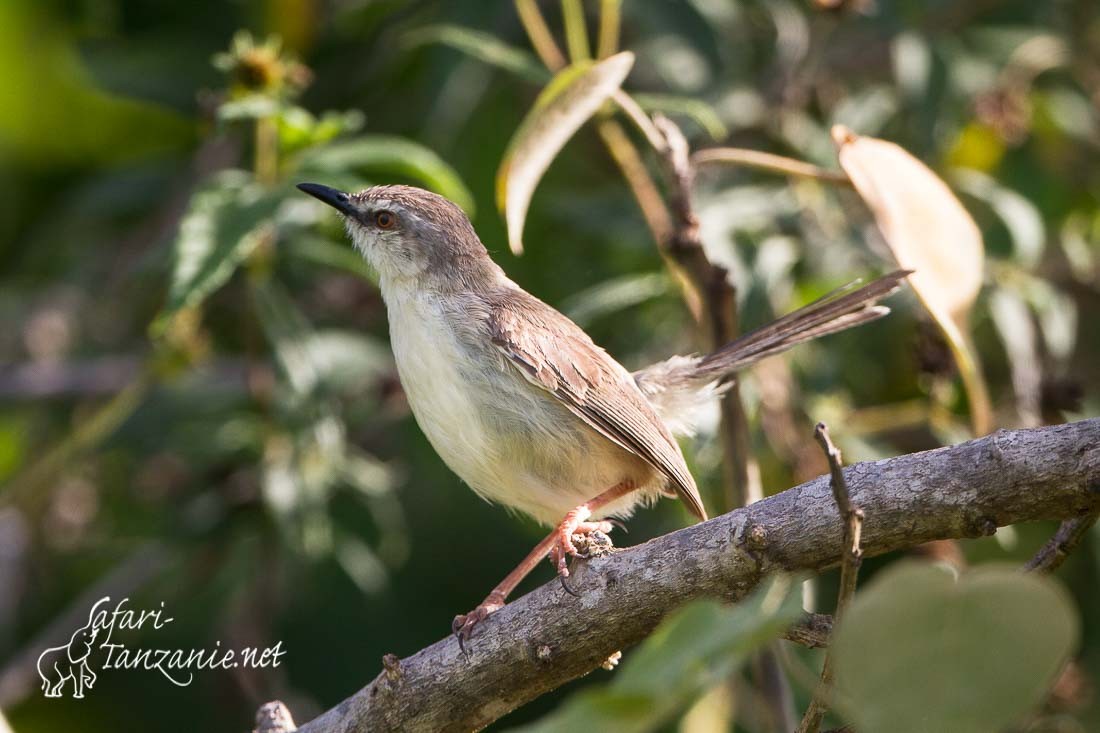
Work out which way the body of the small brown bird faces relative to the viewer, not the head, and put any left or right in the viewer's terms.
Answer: facing to the left of the viewer

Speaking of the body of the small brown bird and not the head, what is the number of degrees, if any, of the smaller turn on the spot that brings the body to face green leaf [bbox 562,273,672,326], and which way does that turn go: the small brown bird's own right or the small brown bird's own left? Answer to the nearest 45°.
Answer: approximately 135° to the small brown bird's own right
